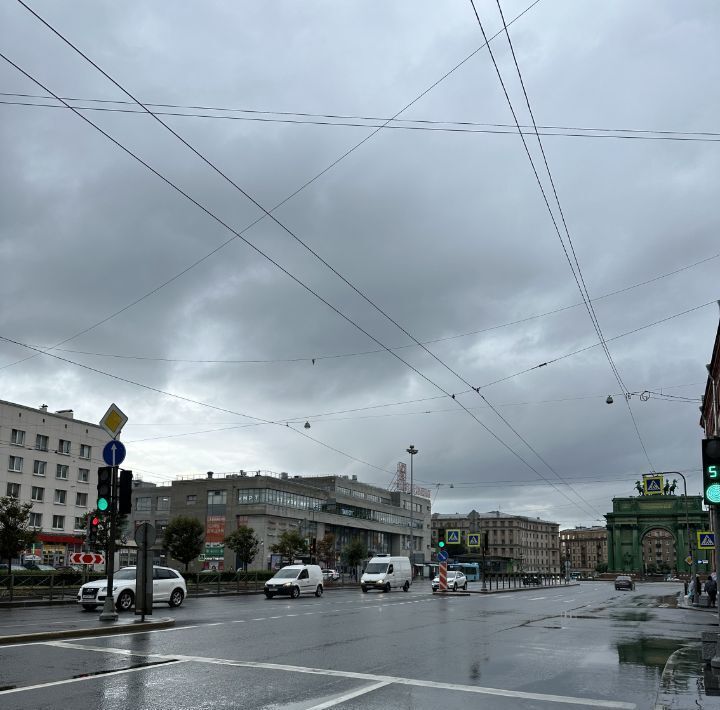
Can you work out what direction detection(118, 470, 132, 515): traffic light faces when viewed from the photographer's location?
facing away from the viewer

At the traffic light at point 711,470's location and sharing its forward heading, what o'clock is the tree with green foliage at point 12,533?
The tree with green foliage is roughly at 4 o'clock from the traffic light.

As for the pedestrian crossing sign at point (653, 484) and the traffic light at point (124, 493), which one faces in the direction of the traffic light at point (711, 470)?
the pedestrian crossing sign

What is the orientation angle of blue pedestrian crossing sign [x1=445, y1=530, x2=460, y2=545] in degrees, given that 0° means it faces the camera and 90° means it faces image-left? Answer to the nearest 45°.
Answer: approximately 0°
